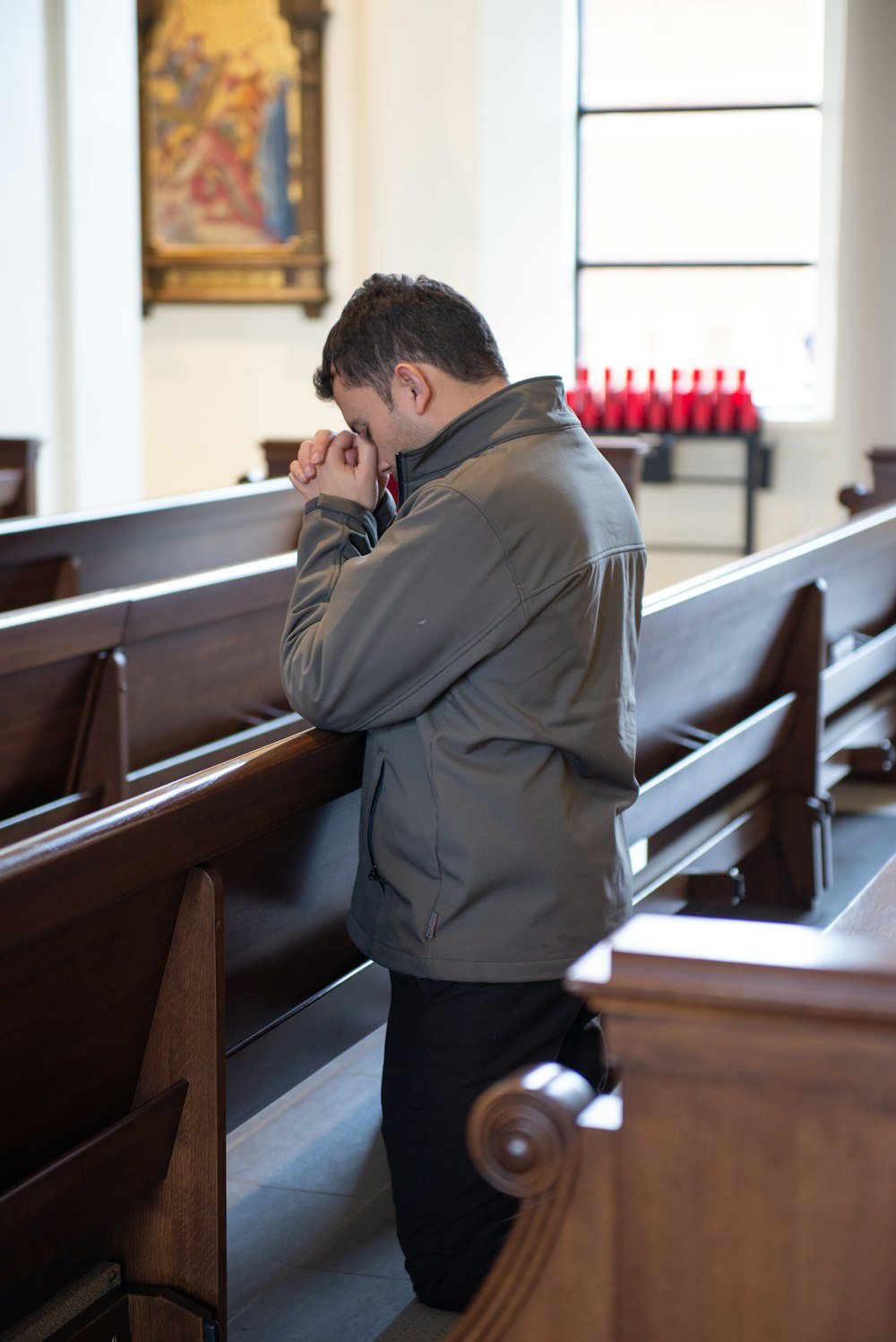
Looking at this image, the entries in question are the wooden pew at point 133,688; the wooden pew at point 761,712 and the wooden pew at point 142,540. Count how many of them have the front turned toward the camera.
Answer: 0

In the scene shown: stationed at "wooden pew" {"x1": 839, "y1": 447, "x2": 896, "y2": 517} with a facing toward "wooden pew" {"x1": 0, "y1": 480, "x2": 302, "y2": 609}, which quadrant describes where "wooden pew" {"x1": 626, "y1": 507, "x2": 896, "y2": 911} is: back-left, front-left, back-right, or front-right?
front-left

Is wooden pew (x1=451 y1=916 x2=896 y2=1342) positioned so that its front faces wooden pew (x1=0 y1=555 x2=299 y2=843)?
no

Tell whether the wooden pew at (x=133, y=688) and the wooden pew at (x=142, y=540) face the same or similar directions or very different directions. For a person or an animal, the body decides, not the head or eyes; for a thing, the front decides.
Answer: same or similar directions

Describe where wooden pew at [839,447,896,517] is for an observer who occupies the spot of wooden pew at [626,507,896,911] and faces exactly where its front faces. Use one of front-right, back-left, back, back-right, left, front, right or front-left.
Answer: front-right

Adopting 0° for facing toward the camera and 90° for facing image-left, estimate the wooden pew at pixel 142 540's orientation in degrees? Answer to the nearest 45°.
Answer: approximately 135°

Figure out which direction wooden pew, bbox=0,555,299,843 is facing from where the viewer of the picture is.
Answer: facing away from the viewer and to the left of the viewer

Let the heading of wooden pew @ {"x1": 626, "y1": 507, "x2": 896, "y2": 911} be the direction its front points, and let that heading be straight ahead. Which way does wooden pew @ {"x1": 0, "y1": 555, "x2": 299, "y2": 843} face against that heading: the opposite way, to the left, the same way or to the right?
the same way

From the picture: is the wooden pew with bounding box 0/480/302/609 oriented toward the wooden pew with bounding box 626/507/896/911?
no

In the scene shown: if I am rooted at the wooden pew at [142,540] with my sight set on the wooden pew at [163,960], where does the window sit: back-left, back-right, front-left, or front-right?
back-left

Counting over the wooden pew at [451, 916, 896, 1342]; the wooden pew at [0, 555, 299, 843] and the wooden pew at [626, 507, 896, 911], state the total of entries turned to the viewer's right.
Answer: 0

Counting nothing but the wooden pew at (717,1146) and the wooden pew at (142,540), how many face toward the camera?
0

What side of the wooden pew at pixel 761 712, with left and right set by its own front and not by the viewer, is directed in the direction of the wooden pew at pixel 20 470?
front

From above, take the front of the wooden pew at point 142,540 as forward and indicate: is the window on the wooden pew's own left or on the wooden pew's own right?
on the wooden pew's own right

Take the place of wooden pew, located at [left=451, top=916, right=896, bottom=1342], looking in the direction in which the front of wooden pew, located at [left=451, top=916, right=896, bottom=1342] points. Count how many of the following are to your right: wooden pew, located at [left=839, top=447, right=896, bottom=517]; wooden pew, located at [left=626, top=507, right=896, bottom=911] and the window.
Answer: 3

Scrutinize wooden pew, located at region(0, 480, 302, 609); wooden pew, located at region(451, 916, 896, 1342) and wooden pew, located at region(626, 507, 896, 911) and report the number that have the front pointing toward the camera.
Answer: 0

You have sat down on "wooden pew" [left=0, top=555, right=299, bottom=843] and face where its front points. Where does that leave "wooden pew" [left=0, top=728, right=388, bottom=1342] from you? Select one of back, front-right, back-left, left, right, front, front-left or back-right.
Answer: back-left

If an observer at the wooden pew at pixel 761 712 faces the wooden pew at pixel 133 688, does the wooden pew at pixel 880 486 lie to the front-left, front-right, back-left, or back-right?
back-right

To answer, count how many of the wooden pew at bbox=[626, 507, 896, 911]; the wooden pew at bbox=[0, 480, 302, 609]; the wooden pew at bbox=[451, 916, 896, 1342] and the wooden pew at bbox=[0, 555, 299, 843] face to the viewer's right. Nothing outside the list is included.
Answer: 0
